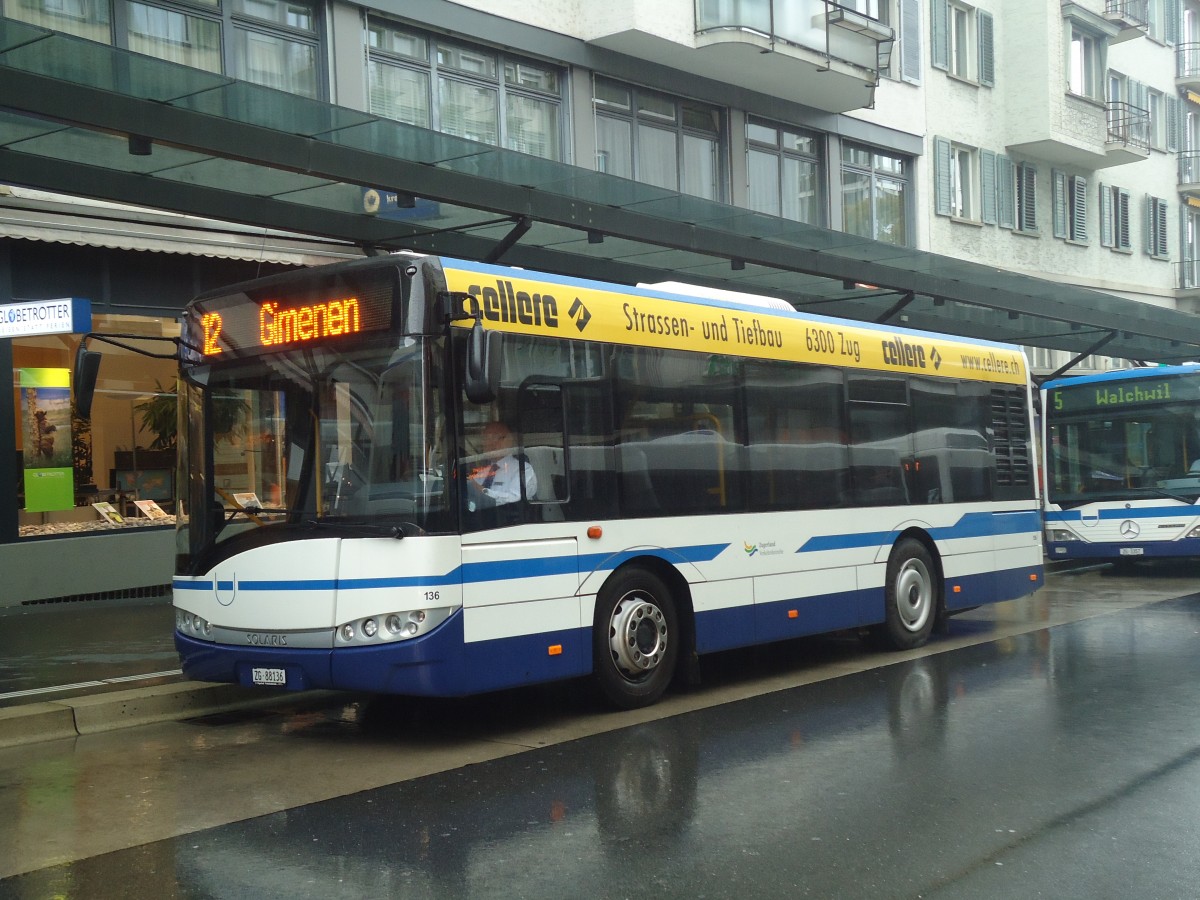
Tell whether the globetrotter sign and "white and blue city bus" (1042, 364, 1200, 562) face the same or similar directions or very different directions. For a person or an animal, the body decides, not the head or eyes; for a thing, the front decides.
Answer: same or similar directions

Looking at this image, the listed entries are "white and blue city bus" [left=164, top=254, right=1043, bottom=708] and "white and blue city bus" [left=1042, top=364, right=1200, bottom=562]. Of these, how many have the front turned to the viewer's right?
0

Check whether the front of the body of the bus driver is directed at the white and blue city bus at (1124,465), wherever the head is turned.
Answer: no

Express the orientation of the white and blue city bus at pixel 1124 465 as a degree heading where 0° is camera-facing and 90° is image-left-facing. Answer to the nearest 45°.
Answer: approximately 0°

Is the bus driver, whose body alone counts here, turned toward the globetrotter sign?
no

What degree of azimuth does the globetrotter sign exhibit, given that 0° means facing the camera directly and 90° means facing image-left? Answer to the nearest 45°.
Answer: approximately 45°

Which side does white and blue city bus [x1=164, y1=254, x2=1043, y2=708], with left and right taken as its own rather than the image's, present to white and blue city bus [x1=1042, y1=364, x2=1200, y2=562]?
back

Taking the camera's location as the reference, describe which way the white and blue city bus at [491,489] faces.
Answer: facing the viewer and to the left of the viewer

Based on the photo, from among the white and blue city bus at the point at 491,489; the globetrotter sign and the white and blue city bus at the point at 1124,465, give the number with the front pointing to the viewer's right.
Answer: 0

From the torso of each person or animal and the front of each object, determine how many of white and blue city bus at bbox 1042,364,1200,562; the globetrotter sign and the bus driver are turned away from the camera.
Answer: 0

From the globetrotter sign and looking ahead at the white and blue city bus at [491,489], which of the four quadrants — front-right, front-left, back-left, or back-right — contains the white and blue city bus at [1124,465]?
front-left

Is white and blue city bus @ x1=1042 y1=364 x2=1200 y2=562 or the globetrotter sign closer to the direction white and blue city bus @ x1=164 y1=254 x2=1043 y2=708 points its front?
the globetrotter sign
